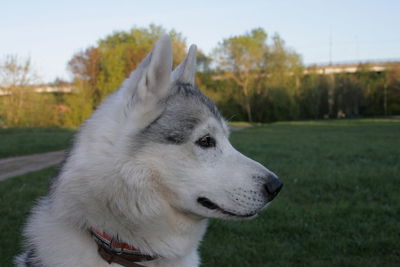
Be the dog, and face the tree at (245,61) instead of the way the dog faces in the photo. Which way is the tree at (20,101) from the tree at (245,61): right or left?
left

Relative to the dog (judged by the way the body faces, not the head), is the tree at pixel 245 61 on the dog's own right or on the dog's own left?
on the dog's own left

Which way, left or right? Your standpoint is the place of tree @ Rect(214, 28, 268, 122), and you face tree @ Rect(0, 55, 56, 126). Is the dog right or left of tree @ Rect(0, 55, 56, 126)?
left
